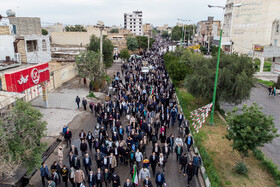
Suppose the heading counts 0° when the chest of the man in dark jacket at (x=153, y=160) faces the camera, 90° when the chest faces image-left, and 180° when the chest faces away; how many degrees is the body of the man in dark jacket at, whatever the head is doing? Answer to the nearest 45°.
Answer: approximately 0°

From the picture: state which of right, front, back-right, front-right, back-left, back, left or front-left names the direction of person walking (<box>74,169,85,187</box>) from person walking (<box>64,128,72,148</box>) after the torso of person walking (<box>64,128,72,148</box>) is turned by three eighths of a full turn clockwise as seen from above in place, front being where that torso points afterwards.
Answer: back-left

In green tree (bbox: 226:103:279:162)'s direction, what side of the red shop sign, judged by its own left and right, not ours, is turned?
front

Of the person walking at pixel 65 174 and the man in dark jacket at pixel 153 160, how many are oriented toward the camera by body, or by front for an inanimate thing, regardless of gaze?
2

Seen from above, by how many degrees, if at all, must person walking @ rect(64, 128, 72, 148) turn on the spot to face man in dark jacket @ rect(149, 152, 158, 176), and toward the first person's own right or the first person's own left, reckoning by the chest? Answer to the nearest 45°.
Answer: approximately 45° to the first person's own left

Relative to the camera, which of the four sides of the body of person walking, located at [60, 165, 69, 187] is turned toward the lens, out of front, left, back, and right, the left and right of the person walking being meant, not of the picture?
front

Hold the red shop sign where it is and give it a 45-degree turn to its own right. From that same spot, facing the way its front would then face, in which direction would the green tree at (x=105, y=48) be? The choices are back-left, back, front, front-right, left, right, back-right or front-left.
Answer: back-left

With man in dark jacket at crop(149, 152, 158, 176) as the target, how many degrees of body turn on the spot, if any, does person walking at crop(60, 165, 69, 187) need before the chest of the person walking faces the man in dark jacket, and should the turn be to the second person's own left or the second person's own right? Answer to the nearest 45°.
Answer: approximately 90° to the second person's own left

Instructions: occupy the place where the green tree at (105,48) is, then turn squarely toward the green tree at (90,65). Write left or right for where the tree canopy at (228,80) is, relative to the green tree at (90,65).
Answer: left

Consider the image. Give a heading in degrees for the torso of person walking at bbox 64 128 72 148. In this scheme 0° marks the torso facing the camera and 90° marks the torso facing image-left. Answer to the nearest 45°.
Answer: approximately 0°

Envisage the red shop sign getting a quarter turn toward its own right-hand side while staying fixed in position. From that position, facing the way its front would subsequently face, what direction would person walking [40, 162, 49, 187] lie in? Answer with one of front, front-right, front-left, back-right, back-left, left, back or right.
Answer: front-left

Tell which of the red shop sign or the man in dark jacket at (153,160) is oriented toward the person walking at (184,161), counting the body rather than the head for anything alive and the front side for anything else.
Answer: the red shop sign

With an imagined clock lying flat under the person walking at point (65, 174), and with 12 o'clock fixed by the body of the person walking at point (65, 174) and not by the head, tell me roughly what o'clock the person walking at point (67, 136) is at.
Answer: the person walking at point (67, 136) is roughly at 6 o'clock from the person walking at point (65, 174).

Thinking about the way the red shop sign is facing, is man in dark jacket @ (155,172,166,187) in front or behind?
in front

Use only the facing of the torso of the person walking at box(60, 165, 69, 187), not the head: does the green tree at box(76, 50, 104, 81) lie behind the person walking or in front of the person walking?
behind
